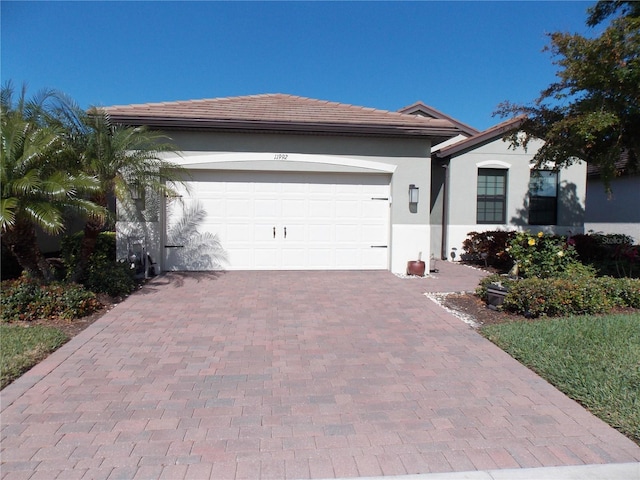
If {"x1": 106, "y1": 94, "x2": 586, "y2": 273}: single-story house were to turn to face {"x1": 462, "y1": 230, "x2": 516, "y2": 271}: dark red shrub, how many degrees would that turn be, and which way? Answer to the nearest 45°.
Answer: approximately 90° to its left

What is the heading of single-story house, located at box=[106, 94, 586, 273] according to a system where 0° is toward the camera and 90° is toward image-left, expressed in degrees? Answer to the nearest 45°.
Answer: approximately 0°

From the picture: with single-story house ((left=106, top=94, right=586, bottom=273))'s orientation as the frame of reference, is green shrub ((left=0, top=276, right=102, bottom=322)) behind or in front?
in front

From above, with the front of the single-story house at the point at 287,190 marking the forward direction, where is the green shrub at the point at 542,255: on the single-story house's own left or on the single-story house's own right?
on the single-story house's own left

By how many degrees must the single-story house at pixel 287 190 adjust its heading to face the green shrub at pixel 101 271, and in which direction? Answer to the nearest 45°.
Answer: approximately 45° to its right

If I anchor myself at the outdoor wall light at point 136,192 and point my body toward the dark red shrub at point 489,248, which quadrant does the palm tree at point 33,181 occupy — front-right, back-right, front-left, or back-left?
back-right

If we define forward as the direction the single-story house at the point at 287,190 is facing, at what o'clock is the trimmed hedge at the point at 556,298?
The trimmed hedge is roughly at 10 o'clock from the single-story house.

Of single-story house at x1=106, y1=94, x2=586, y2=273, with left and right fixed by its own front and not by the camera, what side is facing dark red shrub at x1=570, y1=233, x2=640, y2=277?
left
